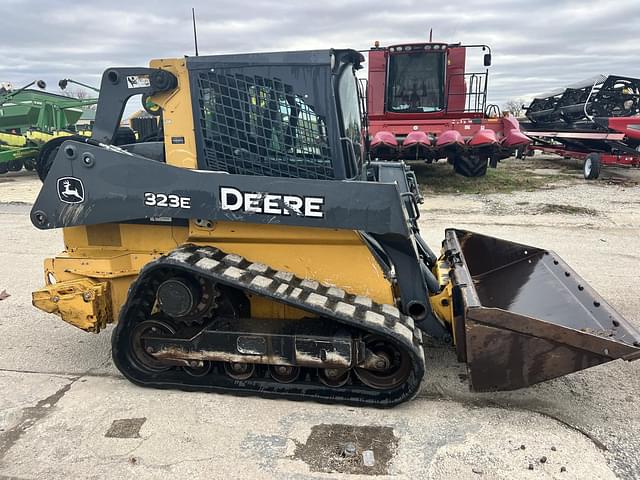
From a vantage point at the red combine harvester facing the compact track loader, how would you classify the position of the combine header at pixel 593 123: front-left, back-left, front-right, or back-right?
back-left

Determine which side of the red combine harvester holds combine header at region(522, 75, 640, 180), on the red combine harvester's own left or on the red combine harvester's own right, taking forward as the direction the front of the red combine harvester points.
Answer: on the red combine harvester's own left

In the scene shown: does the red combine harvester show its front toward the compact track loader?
yes

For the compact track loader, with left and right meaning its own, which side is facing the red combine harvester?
left

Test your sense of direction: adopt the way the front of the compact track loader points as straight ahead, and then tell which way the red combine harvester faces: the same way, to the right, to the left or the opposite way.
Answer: to the right

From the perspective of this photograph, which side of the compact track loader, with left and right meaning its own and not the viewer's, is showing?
right

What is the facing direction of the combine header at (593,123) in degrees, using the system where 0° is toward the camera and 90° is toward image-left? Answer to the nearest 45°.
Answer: approximately 45°

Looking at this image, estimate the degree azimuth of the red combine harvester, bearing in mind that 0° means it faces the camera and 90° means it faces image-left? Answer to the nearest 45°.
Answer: approximately 0°

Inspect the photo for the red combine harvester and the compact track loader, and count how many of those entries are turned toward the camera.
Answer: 1

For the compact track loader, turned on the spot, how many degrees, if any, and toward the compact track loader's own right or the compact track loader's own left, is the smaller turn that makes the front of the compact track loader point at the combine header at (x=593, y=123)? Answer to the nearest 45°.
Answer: approximately 45° to the compact track loader's own left

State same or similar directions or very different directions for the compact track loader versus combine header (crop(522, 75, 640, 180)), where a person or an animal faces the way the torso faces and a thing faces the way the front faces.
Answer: very different directions

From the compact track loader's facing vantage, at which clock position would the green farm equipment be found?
The green farm equipment is roughly at 8 o'clock from the compact track loader.
